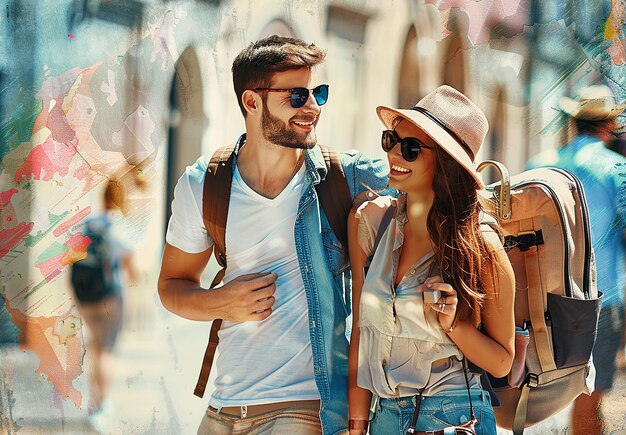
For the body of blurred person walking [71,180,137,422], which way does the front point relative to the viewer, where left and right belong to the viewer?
facing away from the viewer and to the right of the viewer

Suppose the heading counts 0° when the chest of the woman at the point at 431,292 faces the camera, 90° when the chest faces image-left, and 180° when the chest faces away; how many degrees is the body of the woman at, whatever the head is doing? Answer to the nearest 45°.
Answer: approximately 45°

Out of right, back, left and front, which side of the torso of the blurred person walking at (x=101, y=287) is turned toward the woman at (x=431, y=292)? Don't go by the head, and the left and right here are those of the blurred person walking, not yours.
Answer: right

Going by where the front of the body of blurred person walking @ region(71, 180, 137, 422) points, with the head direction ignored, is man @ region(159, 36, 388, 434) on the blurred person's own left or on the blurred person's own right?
on the blurred person's own right

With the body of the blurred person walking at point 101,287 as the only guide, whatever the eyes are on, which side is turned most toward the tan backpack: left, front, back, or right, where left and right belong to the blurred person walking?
right

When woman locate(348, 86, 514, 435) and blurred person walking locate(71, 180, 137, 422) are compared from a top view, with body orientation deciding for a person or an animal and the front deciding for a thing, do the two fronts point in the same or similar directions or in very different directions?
very different directions

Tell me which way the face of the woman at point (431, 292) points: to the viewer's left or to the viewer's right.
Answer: to the viewer's left

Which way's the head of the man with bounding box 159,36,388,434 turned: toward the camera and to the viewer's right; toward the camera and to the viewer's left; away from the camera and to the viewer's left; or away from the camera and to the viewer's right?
toward the camera and to the viewer's right

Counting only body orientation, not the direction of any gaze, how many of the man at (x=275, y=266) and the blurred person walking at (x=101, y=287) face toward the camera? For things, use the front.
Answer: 1
